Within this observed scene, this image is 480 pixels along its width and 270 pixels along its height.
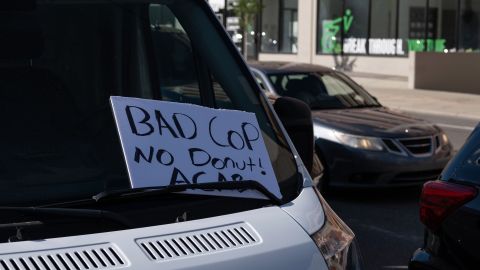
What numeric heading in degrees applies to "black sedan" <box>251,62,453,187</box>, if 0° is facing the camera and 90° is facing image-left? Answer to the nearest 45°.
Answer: approximately 315°

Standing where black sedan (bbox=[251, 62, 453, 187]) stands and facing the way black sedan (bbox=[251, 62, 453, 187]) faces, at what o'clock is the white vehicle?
The white vehicle is roughly at 2 o'clock from the black sedan.

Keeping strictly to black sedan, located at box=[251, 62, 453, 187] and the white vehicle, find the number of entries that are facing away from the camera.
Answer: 0

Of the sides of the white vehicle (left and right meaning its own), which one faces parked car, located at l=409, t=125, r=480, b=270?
left

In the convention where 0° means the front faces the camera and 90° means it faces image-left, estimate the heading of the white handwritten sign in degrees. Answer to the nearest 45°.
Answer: approximately 0°

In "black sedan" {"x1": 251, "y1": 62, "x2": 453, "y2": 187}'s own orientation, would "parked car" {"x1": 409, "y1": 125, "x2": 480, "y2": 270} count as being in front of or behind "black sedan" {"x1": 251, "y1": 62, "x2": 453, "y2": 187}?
in front

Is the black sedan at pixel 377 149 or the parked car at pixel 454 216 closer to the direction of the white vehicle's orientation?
the parked car

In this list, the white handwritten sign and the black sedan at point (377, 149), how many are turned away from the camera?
0

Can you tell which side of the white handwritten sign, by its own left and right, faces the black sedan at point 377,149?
back

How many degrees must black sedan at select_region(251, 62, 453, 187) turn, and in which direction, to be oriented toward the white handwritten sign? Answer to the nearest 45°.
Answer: approximately 45° to its right
